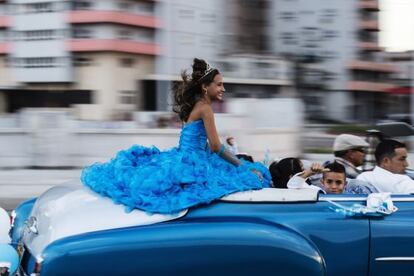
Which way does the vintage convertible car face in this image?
to the viewer's right

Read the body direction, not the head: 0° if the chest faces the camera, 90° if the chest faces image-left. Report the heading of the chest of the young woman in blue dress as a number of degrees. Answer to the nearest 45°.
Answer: approximately 270°

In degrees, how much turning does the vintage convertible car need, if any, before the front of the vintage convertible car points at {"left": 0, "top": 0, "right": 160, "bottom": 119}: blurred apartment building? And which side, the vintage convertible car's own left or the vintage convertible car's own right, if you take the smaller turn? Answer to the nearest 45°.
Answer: approximately 90° to the vintage convertible car's own left

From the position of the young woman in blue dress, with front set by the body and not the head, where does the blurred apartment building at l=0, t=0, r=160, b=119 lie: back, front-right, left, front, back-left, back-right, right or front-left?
left

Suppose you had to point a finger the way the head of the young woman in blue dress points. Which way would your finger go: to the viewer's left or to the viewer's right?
to the viewer's right
